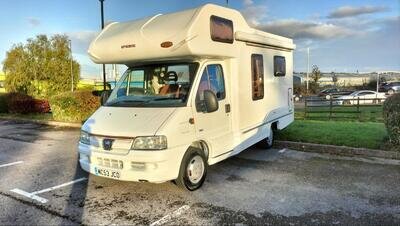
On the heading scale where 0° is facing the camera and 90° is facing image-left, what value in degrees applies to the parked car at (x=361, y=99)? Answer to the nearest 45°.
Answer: approximately 90°

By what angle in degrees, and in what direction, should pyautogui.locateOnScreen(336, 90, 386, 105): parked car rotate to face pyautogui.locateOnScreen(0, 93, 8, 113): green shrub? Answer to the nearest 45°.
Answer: approximately 45° to its left

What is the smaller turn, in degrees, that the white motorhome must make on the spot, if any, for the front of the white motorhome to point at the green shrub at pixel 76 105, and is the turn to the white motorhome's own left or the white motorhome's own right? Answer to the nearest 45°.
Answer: approximately 90° to the white motorhome's own right

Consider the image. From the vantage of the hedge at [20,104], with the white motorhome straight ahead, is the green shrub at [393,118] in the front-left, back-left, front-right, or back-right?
front-left

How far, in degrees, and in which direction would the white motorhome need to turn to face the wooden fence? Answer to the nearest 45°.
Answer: approximately 180°

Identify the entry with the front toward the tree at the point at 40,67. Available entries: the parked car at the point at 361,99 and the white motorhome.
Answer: the parked car

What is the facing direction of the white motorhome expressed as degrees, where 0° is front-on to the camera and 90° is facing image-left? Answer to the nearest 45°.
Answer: approximately 45°

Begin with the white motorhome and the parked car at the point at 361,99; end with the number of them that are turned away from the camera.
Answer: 0

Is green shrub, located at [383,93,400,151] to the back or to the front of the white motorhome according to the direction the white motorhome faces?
to the back

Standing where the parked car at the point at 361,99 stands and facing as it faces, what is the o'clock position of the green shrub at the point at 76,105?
The green shrub is roughly at 10 o'clock from the parked car.

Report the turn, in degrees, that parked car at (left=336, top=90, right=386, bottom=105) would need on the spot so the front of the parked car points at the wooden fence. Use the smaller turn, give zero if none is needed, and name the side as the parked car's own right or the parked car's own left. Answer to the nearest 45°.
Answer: approximately 90° to the parked car's own left

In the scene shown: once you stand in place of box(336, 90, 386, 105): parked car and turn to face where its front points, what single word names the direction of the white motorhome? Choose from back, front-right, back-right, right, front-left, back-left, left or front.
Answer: left

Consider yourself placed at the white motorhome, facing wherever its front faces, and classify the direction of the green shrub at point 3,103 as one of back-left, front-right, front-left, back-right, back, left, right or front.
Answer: right

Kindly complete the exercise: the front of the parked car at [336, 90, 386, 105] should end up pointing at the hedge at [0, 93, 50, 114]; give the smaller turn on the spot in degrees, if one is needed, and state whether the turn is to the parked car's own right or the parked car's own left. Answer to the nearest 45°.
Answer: approximately 45° to the parked car's own left
